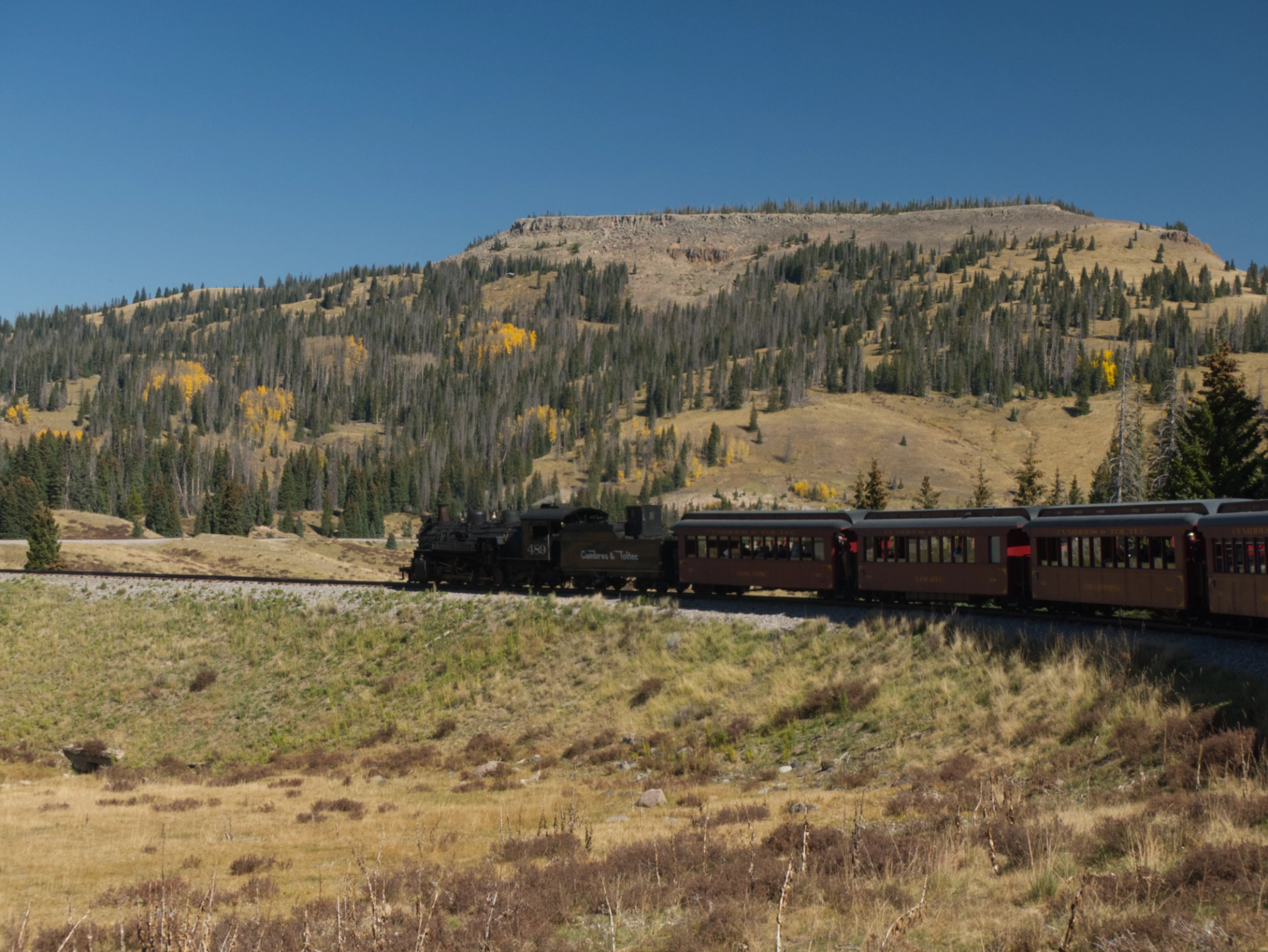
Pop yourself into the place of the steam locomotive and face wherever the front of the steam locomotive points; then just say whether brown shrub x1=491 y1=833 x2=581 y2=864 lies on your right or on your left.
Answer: on your left

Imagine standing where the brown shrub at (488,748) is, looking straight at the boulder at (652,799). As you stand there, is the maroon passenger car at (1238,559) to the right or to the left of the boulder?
left

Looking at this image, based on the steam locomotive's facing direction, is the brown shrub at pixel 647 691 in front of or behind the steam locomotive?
behind

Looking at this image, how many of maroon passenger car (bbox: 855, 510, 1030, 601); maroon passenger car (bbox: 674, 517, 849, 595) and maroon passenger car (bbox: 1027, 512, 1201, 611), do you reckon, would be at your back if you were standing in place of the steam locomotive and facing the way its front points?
3

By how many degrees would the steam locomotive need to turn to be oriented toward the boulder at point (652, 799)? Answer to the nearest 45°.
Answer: approximately 135° to its left

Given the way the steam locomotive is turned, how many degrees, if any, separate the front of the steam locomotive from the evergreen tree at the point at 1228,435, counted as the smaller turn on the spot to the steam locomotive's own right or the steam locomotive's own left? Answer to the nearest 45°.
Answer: approximately 135° to the steam locomotive's own right

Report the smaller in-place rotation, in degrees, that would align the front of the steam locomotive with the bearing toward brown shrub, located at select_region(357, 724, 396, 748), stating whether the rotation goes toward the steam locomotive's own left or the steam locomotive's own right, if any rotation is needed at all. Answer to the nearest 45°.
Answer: approximately 90° to the steam locomotive's own left

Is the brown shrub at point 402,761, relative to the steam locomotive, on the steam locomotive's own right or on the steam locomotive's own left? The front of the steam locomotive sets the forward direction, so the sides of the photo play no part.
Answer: on the steam locomotive's own left

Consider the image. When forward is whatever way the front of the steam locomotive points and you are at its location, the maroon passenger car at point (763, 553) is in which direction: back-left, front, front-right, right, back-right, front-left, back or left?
back

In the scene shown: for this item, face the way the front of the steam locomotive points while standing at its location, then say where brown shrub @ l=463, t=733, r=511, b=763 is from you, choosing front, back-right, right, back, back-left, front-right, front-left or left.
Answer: back-left

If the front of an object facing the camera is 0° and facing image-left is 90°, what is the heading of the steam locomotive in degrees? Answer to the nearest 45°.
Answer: approximately 135°
